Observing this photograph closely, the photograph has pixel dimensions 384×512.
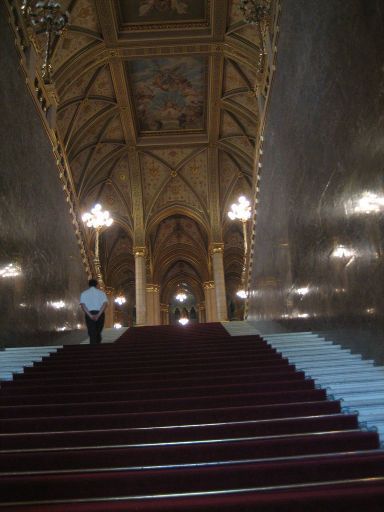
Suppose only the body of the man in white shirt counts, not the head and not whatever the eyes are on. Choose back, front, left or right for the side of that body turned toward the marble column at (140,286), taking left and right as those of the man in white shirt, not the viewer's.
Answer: front

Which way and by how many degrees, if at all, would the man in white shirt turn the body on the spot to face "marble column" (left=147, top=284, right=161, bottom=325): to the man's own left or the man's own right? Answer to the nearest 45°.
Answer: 0° — they already face it

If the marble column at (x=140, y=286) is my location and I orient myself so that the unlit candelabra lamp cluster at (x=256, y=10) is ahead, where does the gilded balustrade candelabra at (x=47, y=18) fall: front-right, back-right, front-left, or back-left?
front-right

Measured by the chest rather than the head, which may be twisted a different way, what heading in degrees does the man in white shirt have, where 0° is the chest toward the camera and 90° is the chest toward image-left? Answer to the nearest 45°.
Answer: approximately 180°

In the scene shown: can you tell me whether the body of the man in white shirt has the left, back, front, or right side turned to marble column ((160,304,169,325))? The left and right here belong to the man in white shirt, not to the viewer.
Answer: front

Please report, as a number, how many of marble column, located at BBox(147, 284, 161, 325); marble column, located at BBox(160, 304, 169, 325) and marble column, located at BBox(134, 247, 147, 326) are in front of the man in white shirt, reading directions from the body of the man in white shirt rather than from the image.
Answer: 3

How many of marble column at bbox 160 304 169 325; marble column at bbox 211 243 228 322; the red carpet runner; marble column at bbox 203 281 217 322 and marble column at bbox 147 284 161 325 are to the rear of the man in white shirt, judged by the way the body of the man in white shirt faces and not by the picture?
1

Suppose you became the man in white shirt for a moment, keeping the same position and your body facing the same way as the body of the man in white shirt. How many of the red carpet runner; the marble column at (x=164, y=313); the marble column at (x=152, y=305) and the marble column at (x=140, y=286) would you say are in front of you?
3

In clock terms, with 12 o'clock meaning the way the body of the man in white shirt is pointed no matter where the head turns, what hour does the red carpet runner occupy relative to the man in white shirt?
The red carpet runner is roughly at 6 o'clock from the man in white shirt.
